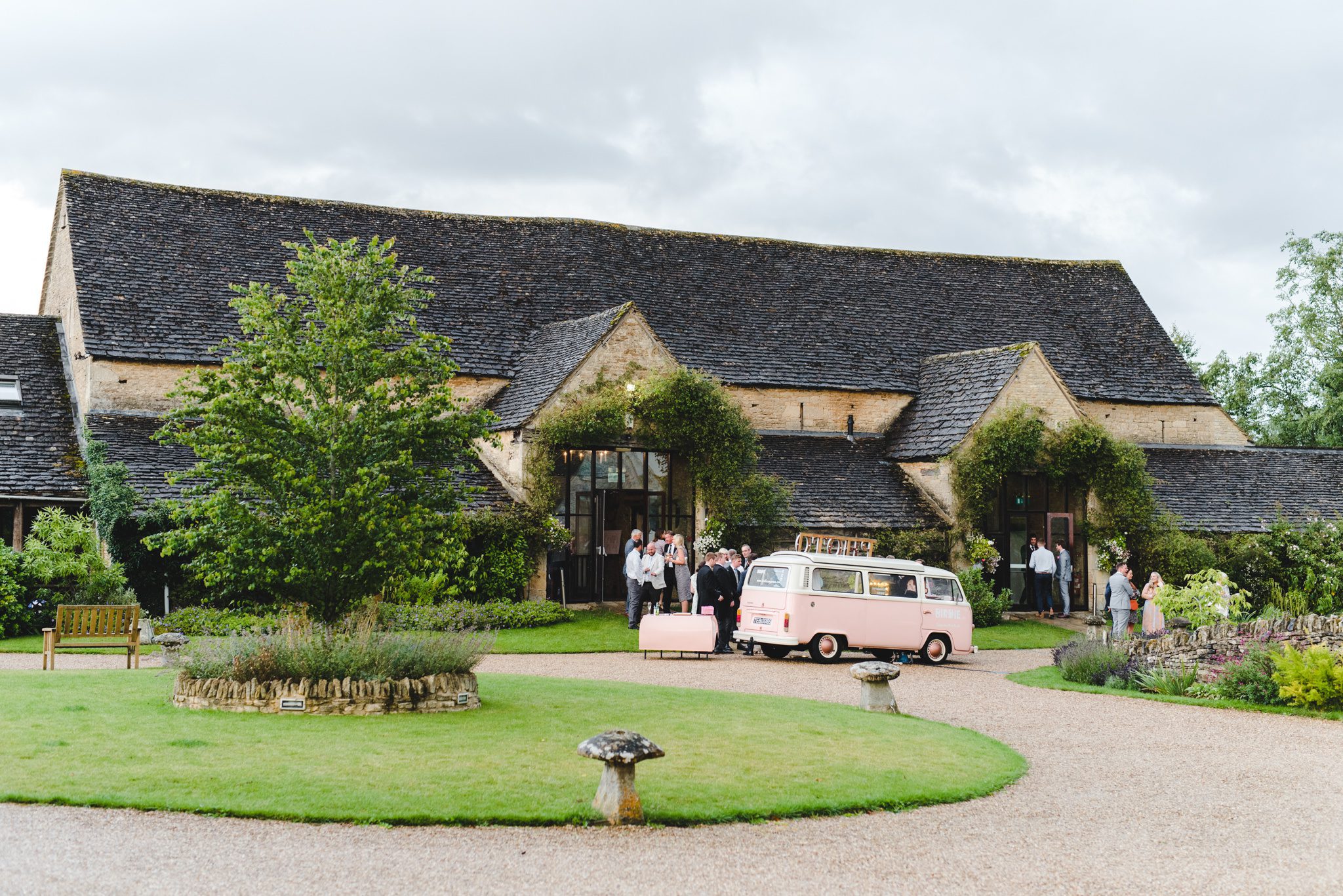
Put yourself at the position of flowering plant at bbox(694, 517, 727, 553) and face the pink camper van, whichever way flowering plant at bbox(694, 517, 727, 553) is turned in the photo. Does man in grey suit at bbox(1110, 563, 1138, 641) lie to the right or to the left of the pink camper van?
left

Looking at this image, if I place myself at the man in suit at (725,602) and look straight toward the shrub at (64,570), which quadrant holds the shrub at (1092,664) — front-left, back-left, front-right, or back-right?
back-left

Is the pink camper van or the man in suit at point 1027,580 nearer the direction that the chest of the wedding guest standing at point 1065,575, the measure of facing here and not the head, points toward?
the man in suit

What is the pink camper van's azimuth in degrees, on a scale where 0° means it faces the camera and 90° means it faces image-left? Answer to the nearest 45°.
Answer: approximately 225°

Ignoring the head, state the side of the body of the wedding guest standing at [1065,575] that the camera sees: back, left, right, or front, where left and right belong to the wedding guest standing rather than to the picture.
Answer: left
